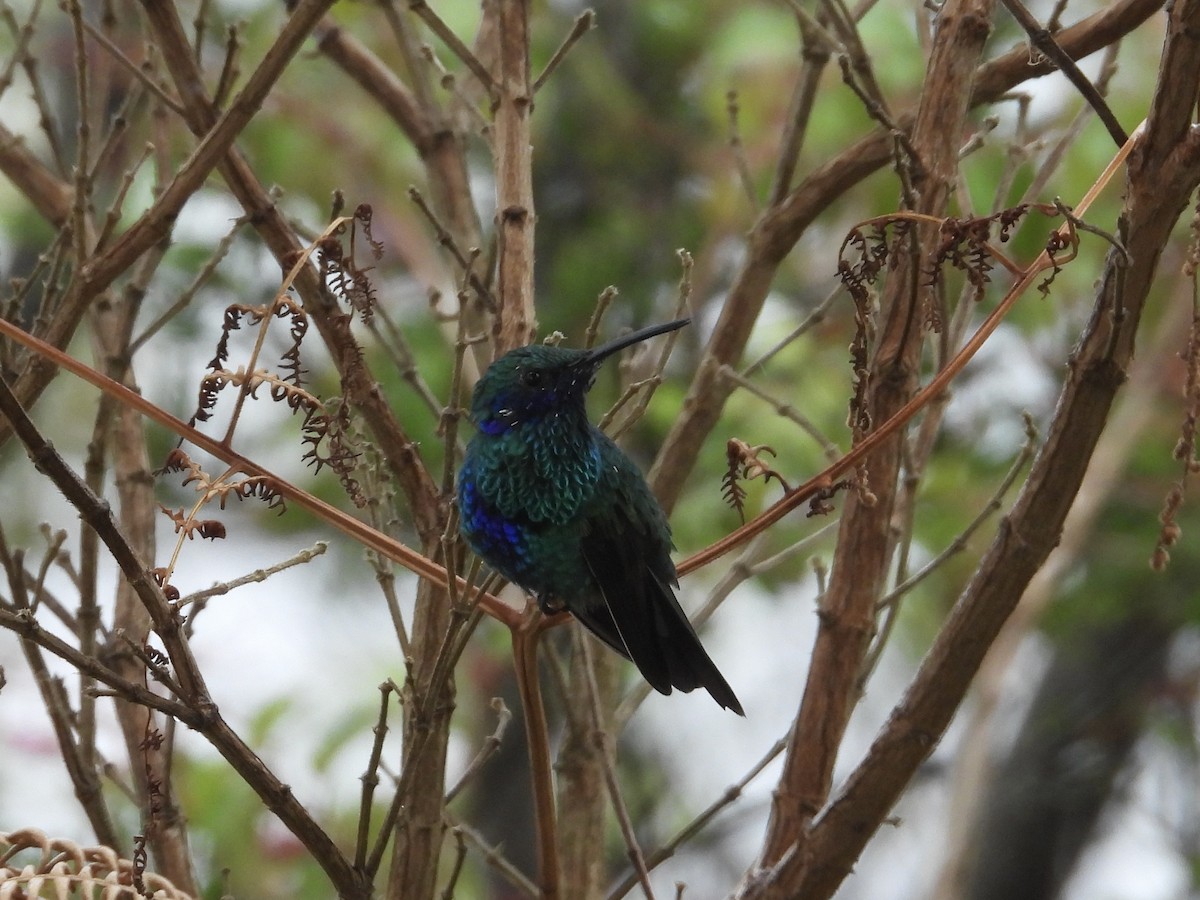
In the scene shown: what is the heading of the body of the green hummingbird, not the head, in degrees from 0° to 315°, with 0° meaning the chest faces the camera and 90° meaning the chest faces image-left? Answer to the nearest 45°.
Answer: approximately 45°

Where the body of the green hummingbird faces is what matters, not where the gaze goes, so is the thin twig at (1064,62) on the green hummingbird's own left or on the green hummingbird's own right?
on the green hummingbird's own left
